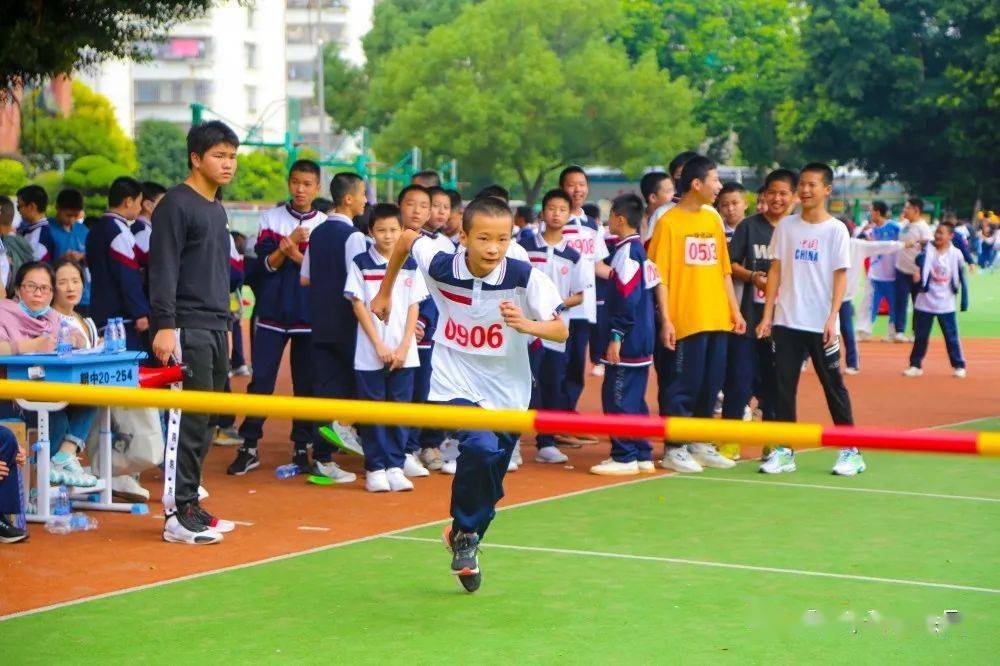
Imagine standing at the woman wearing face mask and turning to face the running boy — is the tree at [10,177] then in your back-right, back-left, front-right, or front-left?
back-left

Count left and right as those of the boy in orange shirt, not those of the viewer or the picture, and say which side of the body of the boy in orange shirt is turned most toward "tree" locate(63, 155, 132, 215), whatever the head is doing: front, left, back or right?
back

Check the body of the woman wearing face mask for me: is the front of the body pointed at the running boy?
yes

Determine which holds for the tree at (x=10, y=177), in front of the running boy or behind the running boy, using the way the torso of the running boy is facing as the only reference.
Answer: behind

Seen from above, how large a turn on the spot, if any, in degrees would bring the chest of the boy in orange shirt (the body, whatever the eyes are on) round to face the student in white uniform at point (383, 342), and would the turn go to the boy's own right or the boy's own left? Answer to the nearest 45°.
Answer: approximately 90° to the boy's own right

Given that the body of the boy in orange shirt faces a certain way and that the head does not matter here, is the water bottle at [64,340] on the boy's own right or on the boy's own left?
on the boy's own right

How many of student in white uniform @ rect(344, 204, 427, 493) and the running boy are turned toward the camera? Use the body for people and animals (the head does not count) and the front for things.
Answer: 2
